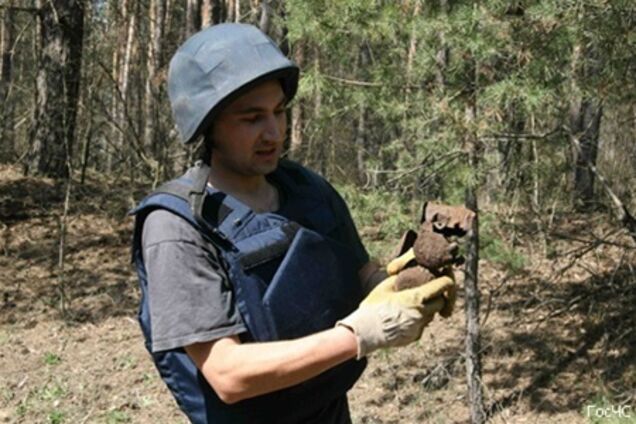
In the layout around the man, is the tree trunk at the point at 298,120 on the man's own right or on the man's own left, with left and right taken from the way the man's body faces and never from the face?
on the man's own left

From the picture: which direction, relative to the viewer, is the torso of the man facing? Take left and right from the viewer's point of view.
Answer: facing the viewer and to the right of the viewer

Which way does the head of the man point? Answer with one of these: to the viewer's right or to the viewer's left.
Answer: to the viewer's right

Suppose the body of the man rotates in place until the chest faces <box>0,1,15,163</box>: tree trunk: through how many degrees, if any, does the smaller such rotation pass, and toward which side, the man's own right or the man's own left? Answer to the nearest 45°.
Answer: approximately 180°

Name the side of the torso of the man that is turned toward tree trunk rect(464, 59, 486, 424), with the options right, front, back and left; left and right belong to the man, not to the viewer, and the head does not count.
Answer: left

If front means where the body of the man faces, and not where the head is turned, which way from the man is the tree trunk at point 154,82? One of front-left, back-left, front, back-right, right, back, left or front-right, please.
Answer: back-left

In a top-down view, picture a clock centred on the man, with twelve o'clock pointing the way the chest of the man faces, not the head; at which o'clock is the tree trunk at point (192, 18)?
The tree trunk is roughly at 7 o'clock from the man.

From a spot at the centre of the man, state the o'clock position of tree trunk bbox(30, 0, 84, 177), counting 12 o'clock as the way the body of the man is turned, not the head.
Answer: The tree trunk is roughly at 7 o'clock from the man.
